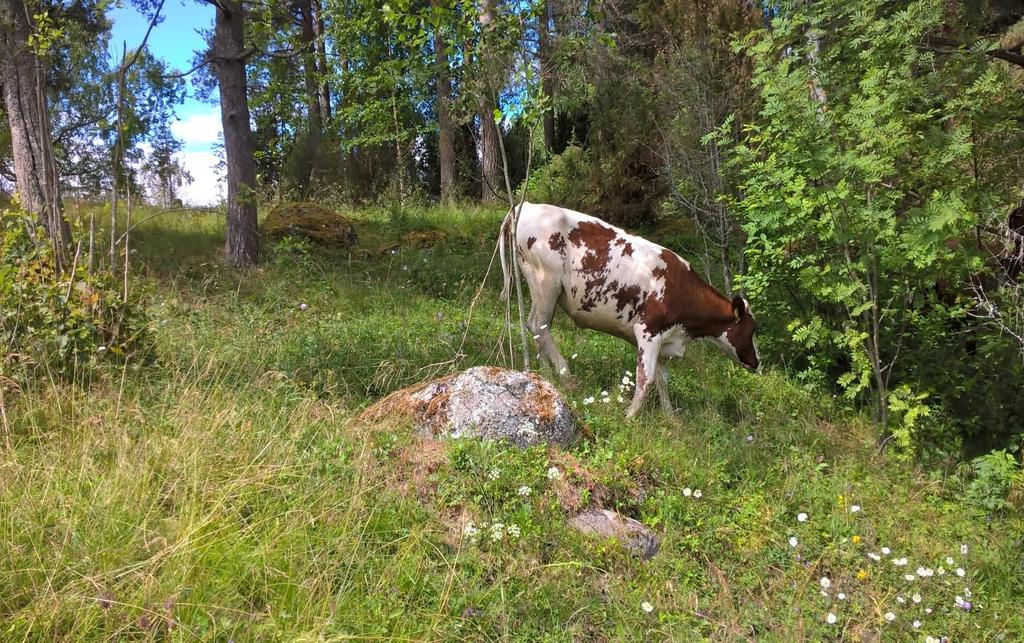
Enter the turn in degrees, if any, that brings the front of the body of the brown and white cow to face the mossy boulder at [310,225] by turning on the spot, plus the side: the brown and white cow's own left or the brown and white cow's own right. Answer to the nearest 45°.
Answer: approximately 135° to the brown and white cow's own left

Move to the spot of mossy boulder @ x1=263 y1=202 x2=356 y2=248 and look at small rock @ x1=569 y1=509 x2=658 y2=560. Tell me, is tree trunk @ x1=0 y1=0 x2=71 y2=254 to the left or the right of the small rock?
right

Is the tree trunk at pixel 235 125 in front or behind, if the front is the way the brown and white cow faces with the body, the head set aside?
behind

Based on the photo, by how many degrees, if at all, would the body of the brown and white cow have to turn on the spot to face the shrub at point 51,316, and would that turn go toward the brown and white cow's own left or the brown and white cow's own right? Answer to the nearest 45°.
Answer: approximately 135° to the brown and white cow's own right

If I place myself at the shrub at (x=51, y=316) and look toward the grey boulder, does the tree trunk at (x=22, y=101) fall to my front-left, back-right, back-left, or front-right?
back-left

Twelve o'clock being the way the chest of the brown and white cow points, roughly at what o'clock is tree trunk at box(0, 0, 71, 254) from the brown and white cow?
The tree trunk is roughly at 6 o'clock from the brown and white cow.

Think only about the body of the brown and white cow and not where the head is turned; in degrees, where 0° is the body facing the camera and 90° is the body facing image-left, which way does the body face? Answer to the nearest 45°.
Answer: approximately 270°

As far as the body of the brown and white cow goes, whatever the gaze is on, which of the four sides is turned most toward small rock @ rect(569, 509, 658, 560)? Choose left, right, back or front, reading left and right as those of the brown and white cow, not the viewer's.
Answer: right

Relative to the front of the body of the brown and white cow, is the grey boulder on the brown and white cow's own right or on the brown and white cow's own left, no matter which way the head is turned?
on the brown and white cow's own right
